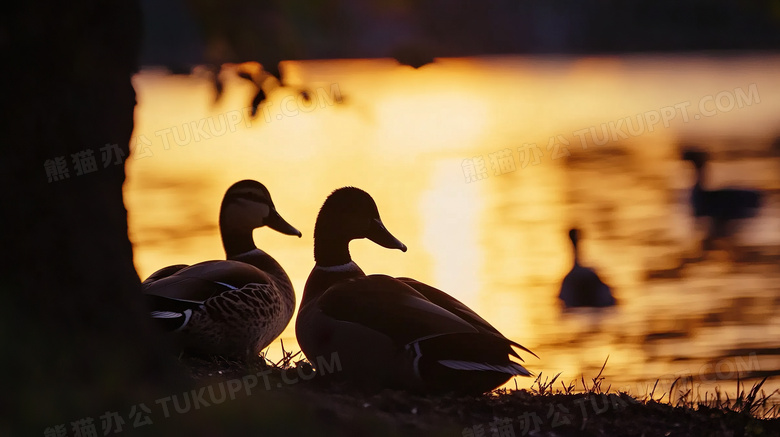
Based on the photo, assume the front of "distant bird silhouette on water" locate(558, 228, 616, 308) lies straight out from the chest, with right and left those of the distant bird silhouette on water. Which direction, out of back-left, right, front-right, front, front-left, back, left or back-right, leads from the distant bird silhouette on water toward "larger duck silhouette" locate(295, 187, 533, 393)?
front-left

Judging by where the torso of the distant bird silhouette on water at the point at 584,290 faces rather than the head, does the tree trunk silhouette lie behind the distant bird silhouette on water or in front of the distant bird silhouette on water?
in front

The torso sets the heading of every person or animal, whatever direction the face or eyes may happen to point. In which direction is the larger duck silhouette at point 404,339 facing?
to the viewer's left

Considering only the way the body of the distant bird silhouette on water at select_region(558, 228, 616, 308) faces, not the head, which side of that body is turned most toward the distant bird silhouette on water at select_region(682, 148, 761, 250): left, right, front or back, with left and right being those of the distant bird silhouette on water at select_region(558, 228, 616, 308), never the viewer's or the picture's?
back

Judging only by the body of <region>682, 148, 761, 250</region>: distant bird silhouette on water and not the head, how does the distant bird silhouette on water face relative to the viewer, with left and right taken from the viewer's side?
facing to the left of the viewer

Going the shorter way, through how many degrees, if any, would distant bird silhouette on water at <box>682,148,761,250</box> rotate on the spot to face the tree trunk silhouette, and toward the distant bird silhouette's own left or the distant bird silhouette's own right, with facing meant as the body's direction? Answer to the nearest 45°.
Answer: approximately 90° to the distant bird silhouette's own left

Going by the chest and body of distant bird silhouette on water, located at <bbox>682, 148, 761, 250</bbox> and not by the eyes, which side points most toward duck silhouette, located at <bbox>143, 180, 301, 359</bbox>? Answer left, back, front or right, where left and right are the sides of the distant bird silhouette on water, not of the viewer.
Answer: left

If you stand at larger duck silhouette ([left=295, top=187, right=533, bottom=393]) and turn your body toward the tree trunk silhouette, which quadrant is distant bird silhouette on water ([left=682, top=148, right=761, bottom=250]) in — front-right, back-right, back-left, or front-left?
back-right

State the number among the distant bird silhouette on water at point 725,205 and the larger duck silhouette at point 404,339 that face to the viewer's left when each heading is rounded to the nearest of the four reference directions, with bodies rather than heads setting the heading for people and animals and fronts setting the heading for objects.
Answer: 2

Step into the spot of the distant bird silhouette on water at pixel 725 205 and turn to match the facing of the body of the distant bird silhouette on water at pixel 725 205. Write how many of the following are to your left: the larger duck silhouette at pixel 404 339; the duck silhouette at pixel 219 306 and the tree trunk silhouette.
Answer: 3
